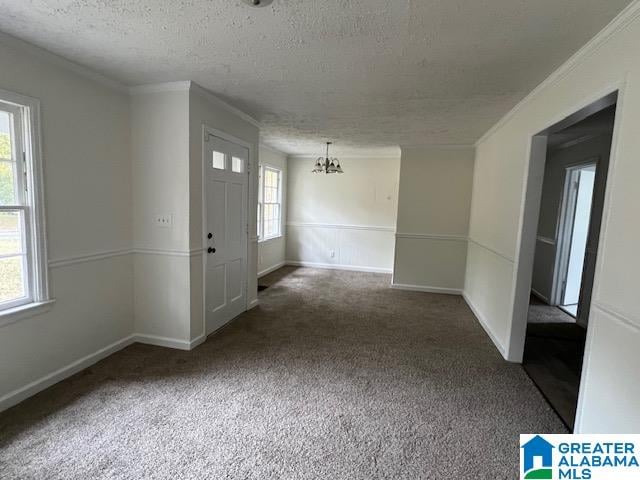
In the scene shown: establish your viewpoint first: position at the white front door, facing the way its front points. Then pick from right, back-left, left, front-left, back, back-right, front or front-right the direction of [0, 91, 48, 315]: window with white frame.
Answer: right

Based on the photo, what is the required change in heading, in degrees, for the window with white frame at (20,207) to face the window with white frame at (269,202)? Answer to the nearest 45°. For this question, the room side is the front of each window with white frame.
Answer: approximately 90° to its left

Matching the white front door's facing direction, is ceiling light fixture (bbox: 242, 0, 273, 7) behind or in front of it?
in front

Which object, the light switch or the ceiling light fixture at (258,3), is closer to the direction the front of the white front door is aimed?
the ceiling light fixture

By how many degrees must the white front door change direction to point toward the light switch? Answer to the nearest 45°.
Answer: approximately 90° to its right

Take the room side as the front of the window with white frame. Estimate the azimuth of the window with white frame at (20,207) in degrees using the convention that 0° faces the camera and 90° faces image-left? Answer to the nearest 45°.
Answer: approximately 315°

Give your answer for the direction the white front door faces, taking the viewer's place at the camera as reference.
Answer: facing the viewer and to the right of the viewer

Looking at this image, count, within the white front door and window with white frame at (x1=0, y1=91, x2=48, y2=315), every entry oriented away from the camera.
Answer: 0

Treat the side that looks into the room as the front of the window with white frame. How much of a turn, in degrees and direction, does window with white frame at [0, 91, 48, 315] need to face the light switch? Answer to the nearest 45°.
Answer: approximately 45° to its left

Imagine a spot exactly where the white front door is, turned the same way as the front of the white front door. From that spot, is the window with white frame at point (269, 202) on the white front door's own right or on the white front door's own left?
on the white front door's own left

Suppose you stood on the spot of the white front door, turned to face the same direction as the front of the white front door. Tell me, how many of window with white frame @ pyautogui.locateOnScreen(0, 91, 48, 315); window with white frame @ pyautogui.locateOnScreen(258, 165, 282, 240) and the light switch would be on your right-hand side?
2

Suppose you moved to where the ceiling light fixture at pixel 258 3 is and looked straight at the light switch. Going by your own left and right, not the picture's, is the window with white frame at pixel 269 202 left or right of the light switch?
right
